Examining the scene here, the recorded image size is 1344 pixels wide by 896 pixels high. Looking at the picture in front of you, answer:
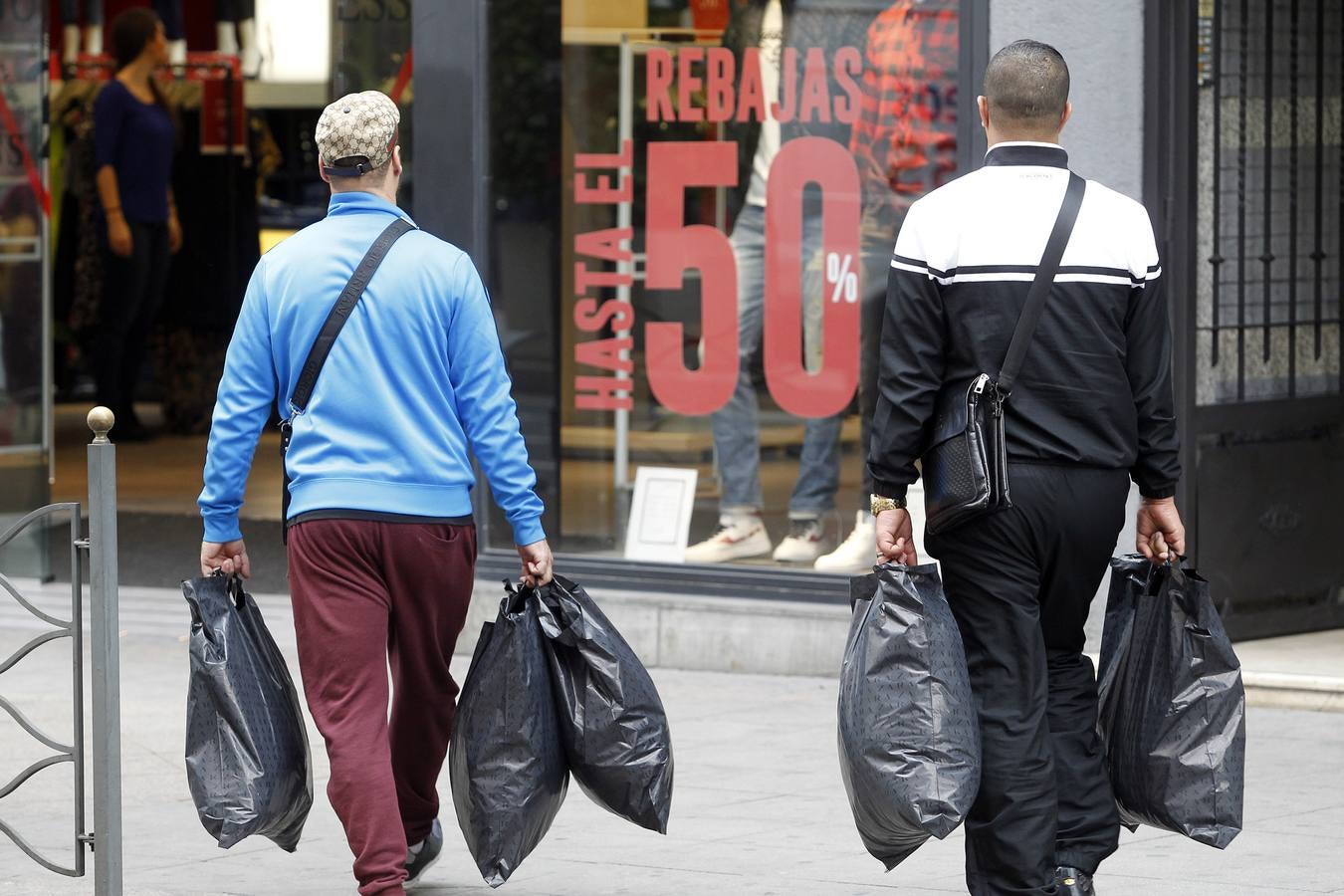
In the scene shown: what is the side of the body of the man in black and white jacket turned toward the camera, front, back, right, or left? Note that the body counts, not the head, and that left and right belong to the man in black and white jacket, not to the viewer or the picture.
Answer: back

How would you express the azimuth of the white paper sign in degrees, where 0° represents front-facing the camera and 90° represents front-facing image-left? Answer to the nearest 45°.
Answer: approximately 0°

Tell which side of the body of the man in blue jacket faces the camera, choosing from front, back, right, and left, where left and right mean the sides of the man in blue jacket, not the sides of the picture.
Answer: back

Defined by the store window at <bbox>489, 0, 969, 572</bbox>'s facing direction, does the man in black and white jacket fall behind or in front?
in front

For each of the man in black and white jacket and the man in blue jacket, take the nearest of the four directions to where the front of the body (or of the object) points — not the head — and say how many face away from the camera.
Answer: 2

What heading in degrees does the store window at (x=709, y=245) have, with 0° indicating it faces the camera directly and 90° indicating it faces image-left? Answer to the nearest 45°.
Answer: approximately 0°

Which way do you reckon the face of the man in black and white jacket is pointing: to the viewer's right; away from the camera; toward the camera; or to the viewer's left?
away from the camera

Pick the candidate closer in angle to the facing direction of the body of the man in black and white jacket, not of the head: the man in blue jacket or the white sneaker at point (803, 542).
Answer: the white sneaker

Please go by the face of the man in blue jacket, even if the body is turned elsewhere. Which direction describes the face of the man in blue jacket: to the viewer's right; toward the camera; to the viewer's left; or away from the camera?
away from the camera

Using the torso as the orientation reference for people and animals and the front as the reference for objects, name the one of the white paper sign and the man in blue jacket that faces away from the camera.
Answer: the man in blue jacket
